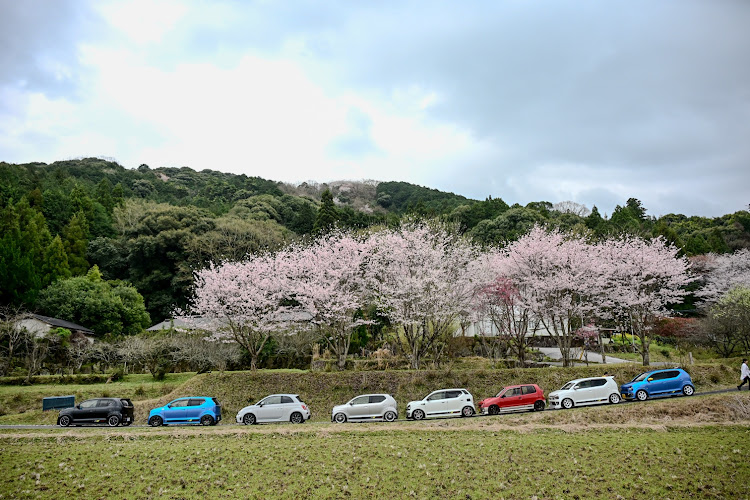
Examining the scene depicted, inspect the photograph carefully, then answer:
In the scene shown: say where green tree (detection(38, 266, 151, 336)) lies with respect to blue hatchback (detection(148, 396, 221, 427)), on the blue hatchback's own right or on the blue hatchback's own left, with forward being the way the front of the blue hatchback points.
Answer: on the blue hatchback's own right

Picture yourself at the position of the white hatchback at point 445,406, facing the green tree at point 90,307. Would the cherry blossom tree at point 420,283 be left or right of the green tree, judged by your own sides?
right
